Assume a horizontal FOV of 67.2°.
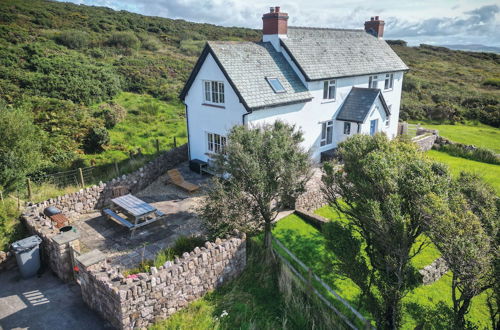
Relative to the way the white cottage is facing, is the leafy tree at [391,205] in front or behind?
in front

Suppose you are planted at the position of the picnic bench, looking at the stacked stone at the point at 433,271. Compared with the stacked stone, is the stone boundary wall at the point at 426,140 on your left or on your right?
left

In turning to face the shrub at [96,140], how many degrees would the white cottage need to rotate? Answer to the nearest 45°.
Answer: approximately 135° to its right

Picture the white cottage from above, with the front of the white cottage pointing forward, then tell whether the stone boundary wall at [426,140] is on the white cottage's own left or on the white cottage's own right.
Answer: on the white cottage's own left

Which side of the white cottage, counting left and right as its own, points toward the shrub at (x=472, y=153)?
left

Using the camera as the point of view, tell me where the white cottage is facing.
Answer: facing the viewer and to the right of the viewer

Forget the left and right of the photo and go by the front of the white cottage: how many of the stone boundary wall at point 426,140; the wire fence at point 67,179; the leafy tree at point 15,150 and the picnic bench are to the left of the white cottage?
1

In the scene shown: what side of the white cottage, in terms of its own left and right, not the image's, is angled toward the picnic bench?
right

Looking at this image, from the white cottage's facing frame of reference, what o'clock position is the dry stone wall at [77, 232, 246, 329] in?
The dry stone wall is roughly at 2 o'clock from the white cottage.

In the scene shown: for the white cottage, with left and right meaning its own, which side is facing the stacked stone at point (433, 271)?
front

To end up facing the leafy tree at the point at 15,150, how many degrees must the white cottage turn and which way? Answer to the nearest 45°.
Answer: approximately 90° to its right

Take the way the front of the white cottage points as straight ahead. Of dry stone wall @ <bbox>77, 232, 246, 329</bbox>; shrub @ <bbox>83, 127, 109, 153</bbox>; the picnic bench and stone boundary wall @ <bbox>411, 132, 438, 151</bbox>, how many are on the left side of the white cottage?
1

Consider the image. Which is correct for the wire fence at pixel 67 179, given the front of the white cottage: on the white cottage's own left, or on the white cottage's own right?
on the white cottage's own right
